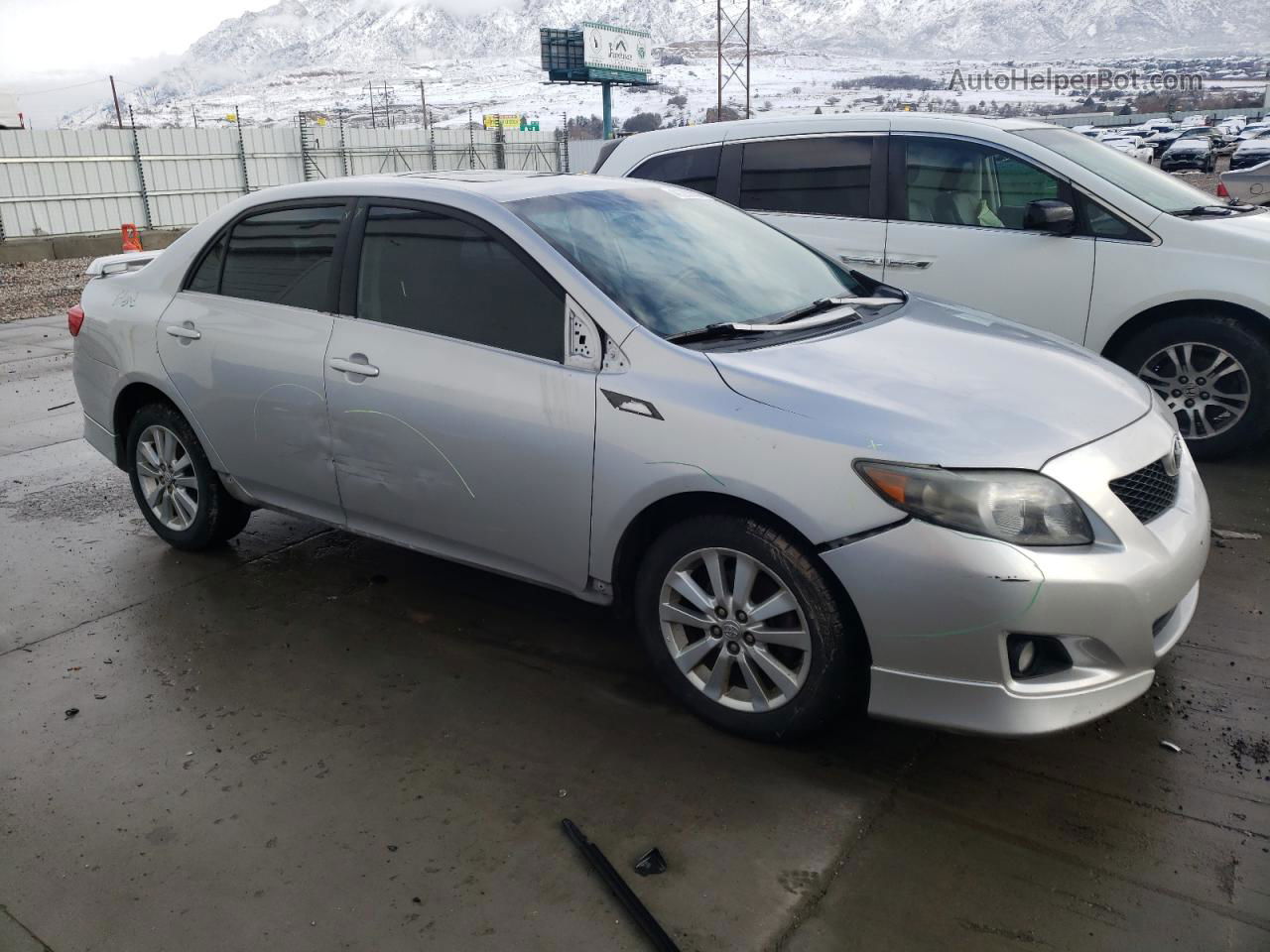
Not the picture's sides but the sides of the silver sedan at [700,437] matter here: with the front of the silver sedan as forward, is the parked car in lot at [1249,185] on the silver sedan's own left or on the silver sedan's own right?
on the silver sedan's own left

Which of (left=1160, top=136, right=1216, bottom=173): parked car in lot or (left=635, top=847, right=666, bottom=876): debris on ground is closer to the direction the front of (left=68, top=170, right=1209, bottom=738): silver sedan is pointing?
the debris on ground

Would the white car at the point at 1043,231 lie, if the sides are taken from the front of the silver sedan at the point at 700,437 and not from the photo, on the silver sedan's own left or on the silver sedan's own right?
on the silver sedan's own left

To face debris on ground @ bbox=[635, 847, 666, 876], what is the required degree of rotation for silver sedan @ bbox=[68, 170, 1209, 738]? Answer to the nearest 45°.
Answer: approximately 45° to its right

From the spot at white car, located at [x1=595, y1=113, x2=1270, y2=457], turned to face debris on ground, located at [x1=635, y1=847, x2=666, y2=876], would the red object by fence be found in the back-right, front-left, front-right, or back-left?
back-right

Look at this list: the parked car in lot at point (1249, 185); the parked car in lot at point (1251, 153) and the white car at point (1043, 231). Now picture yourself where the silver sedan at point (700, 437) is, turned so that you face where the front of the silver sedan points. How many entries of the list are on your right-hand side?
0

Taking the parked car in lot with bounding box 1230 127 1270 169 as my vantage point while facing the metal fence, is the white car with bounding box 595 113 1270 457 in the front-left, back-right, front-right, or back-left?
front-left

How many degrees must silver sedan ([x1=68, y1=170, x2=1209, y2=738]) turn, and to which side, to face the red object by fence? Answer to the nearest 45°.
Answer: approximately 180°

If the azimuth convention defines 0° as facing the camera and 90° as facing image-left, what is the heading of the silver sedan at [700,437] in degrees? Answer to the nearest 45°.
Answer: approximately 315°

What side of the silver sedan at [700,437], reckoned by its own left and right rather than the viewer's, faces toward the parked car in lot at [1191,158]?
left

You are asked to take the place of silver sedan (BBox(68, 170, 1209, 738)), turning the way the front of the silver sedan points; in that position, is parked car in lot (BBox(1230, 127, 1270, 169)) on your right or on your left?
on your left

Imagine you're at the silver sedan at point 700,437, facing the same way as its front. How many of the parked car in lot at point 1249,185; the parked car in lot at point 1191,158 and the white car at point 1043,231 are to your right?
0

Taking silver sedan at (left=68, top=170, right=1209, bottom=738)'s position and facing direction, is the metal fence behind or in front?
behind
